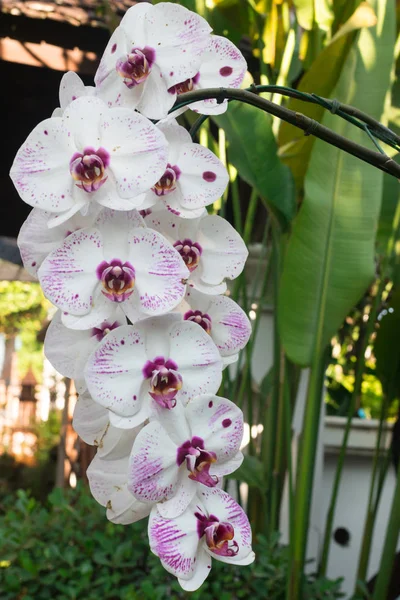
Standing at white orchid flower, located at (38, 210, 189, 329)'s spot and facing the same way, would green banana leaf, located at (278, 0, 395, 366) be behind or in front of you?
behind

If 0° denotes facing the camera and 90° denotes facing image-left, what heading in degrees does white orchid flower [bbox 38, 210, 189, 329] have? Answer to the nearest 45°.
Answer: approximately 0°
